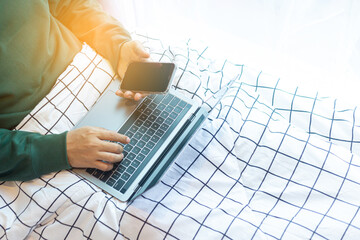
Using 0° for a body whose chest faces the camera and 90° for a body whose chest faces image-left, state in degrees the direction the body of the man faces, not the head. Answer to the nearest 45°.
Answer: approximately 315°

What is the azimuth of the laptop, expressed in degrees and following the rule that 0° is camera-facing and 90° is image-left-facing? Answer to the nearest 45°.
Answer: approximately 135°

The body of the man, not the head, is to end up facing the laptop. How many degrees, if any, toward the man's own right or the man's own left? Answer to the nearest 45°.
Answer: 0° — they already face it

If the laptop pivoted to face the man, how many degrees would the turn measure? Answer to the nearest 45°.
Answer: approximately 45° to its left
